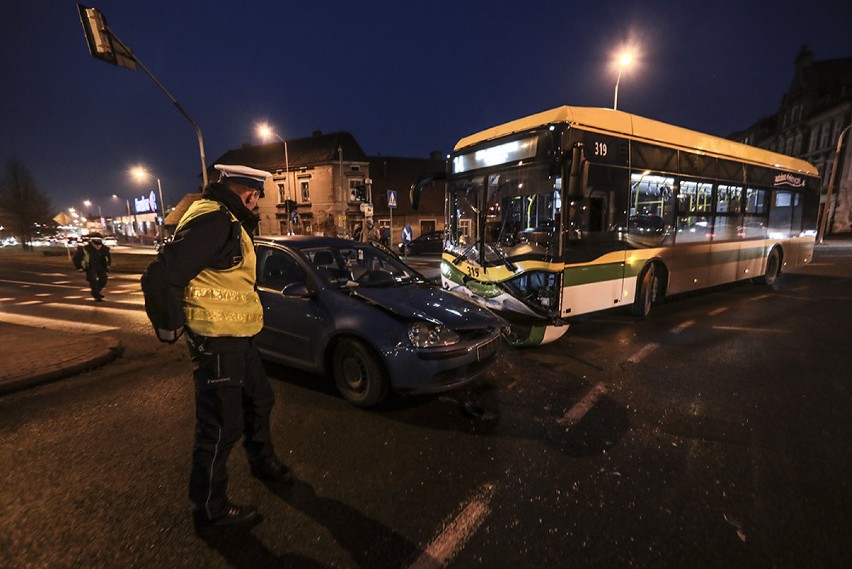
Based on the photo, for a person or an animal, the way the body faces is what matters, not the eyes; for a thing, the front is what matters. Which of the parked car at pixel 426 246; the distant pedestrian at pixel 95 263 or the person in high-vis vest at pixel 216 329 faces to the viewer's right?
the person in high-vis vest

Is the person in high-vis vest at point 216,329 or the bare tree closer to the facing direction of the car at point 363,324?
the person in high-vis vest

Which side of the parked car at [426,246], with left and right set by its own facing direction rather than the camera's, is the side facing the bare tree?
front

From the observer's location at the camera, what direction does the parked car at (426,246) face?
facing to the left of the viewer

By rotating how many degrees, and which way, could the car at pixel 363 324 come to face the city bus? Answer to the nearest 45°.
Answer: approximately 90° to its left

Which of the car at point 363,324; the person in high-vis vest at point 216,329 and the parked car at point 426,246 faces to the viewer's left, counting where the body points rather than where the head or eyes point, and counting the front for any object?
the parked car at point 426,246

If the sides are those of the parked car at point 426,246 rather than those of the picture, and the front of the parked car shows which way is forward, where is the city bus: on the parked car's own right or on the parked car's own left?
on the parked car's own left

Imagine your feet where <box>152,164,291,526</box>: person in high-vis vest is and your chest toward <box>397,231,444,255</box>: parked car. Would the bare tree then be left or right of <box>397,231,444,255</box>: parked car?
left

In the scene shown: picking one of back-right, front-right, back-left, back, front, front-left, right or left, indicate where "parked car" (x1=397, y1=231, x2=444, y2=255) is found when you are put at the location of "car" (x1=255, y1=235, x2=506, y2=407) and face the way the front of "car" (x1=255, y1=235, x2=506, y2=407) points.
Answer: back-left

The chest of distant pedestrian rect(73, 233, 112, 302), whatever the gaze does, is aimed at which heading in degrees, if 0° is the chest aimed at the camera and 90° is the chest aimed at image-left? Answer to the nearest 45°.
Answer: approximately 0°

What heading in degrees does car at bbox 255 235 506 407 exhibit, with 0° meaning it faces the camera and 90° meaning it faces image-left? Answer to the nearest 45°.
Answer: approximately 315°

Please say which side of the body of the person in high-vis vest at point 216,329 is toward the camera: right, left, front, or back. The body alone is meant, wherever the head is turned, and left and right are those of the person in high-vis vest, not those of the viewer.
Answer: right

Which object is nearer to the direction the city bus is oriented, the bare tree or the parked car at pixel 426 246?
the bare tree
